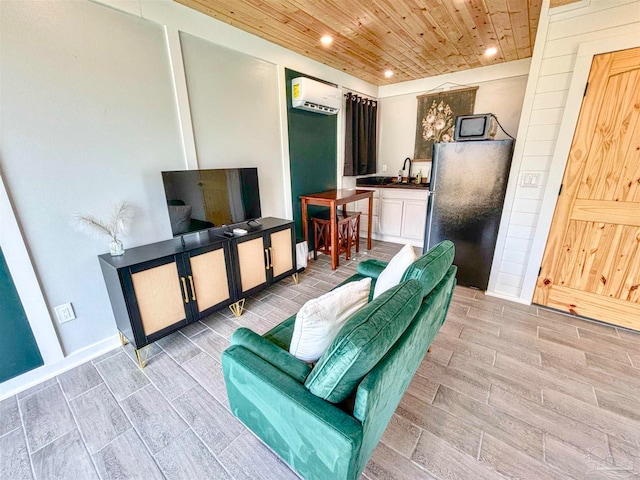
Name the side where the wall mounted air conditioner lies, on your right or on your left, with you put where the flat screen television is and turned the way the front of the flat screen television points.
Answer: on your left

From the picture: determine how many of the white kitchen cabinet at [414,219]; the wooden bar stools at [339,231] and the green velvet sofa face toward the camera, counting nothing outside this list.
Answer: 1

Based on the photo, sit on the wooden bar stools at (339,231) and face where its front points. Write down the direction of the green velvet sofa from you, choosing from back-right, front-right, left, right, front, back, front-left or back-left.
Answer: back-left

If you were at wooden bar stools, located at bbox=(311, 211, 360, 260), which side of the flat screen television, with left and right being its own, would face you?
left

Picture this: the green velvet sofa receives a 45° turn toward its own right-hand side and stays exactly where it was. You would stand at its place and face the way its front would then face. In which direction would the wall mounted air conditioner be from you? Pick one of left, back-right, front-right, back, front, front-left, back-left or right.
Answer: front

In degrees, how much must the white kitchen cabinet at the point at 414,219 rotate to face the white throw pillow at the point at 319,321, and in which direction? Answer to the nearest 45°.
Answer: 0° — it already faces it

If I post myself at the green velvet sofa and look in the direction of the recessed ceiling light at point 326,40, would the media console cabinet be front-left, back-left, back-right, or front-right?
front-left

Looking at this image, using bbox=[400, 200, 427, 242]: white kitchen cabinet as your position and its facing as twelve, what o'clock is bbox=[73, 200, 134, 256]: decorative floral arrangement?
The decorative floral arrangement is roughly at 1 o'clock from the white kitchen cabinet.

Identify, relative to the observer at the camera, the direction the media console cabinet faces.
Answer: facing the viewer and to the right of the viewer

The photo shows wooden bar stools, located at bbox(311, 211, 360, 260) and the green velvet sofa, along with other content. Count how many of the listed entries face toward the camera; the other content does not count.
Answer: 0

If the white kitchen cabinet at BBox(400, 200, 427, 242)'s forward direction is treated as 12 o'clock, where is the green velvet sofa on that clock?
The green velvet sofa is roughly at 12 o'clock from the white kitchen cabinet.

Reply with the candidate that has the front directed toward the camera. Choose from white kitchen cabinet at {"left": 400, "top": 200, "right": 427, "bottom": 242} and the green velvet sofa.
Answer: the white kitchen cabinet

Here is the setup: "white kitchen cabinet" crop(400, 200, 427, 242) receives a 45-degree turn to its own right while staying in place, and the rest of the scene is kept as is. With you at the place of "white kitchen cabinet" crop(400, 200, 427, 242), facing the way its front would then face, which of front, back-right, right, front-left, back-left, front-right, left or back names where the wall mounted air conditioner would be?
front

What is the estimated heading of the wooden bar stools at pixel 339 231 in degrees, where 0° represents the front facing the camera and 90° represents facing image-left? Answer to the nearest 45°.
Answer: approximately 135°

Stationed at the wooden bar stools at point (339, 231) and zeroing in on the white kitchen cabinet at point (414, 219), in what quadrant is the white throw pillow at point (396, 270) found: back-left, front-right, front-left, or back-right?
back-right

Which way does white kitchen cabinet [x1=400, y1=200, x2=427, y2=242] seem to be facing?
toward the camera
